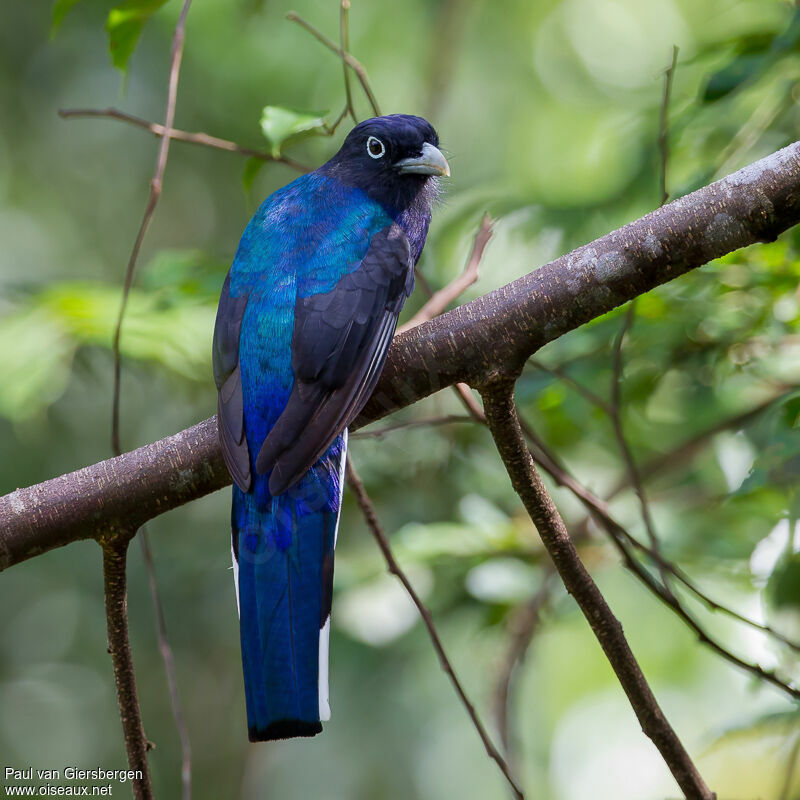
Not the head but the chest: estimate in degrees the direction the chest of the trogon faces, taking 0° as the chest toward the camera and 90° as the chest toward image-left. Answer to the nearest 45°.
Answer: approximately 225°

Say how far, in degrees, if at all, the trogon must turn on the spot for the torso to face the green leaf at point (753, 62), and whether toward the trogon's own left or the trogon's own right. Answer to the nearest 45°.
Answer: approximately 45° to the trogon's own right

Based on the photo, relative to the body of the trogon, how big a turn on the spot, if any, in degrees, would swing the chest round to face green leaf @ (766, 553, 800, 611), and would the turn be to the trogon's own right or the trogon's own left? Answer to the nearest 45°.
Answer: approximately 45° to the trogon's own right

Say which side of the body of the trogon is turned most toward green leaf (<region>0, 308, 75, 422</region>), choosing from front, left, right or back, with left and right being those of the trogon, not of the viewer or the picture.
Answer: left

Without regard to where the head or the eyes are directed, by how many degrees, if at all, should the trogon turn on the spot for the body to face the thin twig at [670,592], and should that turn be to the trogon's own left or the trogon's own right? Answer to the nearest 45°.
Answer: approximately 45° to the trogon's own right
